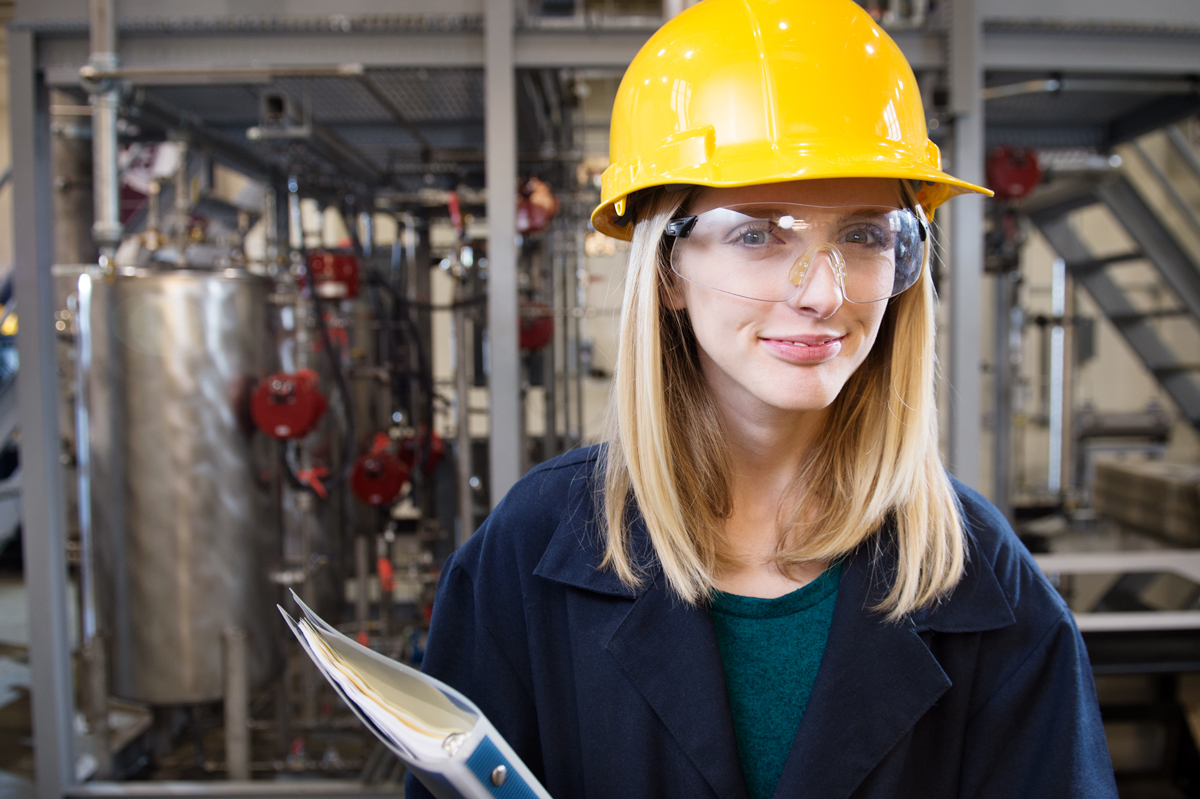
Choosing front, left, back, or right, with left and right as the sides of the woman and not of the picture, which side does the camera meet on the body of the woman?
front

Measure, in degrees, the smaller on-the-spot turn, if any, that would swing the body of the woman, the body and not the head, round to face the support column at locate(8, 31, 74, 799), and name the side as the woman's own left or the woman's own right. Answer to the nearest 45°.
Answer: approximately 135° to the woman's own right

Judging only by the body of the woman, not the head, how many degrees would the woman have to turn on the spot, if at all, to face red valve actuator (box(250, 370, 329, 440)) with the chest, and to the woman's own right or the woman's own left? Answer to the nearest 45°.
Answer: approximately 135° to the woman's own right

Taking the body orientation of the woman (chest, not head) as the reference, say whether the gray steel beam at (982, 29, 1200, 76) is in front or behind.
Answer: behind

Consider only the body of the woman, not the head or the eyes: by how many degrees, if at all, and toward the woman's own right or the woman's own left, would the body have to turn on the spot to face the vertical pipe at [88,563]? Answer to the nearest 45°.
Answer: approximately 135° to the woman's own right

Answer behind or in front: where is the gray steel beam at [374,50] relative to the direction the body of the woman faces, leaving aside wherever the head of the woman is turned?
behind

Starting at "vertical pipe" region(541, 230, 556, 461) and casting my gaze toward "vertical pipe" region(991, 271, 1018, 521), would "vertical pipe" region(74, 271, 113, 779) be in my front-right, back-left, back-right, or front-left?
back-right
